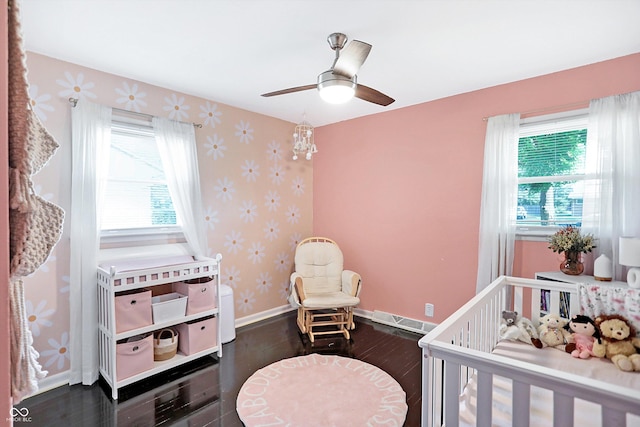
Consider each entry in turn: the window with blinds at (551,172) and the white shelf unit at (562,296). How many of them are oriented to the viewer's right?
0

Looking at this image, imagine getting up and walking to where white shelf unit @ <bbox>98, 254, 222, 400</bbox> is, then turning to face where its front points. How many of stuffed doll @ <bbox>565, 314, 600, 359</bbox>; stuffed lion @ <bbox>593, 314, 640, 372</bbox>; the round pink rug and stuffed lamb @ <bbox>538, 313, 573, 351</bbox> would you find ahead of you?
4

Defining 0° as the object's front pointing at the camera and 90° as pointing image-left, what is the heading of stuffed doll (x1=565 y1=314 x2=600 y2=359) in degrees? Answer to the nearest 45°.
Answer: approximately 45°

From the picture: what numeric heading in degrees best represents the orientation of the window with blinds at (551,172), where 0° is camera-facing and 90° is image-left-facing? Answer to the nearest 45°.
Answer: approximately 45°

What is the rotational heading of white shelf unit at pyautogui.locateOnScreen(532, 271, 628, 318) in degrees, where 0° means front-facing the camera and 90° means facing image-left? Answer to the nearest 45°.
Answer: approximately 45°

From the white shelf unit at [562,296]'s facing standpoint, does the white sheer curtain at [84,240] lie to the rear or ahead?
ahead

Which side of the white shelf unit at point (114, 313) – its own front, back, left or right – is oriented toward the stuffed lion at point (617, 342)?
front

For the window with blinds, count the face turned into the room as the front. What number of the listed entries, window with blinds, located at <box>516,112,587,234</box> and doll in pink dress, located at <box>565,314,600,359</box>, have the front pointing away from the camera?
0
